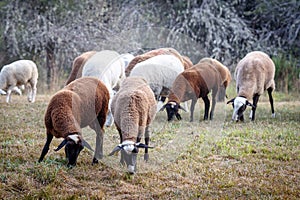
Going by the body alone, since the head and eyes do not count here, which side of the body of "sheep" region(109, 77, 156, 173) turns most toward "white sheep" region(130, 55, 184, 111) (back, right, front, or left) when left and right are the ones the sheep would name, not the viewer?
back

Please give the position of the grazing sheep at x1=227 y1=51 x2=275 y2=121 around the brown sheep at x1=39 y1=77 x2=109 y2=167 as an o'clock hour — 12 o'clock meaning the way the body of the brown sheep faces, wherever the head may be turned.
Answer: The grazing sheep is roughly at 6 o'clock from the brown sheep.

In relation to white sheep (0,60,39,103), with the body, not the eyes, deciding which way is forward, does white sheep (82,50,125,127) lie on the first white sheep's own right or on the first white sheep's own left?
on the first white sheep's own left

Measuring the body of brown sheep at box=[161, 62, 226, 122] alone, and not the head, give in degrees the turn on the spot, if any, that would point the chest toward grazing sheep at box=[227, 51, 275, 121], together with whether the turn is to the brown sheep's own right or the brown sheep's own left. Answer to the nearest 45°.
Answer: approximately 135° to the brown sheep's own left

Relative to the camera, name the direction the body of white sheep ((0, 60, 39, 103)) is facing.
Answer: to the viewer's left

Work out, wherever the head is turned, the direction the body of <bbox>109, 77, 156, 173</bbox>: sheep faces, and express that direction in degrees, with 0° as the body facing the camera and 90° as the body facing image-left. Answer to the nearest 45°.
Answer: approximately 0°

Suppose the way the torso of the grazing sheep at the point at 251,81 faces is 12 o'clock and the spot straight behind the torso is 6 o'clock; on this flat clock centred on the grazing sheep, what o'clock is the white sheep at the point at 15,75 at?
The white sheep is roughly at 2 o'clock from the grazing sheep.

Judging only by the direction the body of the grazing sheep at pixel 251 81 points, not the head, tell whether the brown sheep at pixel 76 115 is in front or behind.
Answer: in front

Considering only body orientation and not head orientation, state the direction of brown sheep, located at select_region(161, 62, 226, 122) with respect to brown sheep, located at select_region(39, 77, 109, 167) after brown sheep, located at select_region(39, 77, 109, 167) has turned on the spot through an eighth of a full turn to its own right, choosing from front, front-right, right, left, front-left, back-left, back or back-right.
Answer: back-right

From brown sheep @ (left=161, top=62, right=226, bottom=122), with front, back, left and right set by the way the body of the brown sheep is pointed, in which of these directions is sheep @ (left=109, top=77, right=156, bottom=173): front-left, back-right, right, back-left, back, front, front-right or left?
front-left

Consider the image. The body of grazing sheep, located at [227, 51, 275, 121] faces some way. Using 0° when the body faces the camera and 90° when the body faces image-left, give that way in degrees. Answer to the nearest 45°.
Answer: approximately 45°

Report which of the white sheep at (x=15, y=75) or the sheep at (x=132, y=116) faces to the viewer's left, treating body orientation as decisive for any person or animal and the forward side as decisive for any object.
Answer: the white sheep

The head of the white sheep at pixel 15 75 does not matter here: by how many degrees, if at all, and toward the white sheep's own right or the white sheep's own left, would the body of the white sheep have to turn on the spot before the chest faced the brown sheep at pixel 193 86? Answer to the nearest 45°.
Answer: approximately 135° to the white sheep's own left

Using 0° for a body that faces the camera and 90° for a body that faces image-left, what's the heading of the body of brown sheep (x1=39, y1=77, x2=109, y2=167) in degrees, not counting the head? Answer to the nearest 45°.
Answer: approximately 45°
